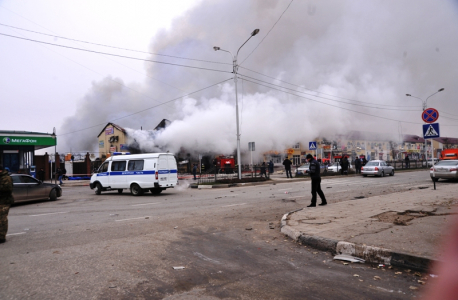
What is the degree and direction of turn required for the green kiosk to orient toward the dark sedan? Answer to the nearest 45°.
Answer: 0° — it already faces it

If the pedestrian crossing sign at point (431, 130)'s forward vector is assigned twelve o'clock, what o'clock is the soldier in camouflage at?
The soldier in camouflage is roughly at 1 o'clock from the pedestrian crossing sign.

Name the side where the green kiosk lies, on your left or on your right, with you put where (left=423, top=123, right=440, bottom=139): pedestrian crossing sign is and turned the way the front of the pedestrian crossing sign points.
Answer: on your right

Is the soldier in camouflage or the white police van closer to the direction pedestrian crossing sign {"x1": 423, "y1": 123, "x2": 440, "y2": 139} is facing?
the soldier in camouflage

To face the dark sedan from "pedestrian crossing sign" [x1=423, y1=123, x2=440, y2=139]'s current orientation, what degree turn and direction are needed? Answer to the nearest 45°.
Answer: approximately 45° to its right

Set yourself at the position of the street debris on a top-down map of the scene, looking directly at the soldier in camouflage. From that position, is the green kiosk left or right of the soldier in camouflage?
right

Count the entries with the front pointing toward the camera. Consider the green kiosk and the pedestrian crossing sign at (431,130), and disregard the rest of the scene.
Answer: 2

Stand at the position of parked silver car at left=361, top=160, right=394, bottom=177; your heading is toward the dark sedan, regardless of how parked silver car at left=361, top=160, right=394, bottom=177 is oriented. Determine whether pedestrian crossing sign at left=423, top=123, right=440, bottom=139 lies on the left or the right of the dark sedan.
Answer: left

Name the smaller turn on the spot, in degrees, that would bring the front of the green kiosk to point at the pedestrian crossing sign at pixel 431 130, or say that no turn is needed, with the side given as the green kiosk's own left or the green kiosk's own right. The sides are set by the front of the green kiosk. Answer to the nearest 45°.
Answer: approximately 45° to the green kiosk's own left
